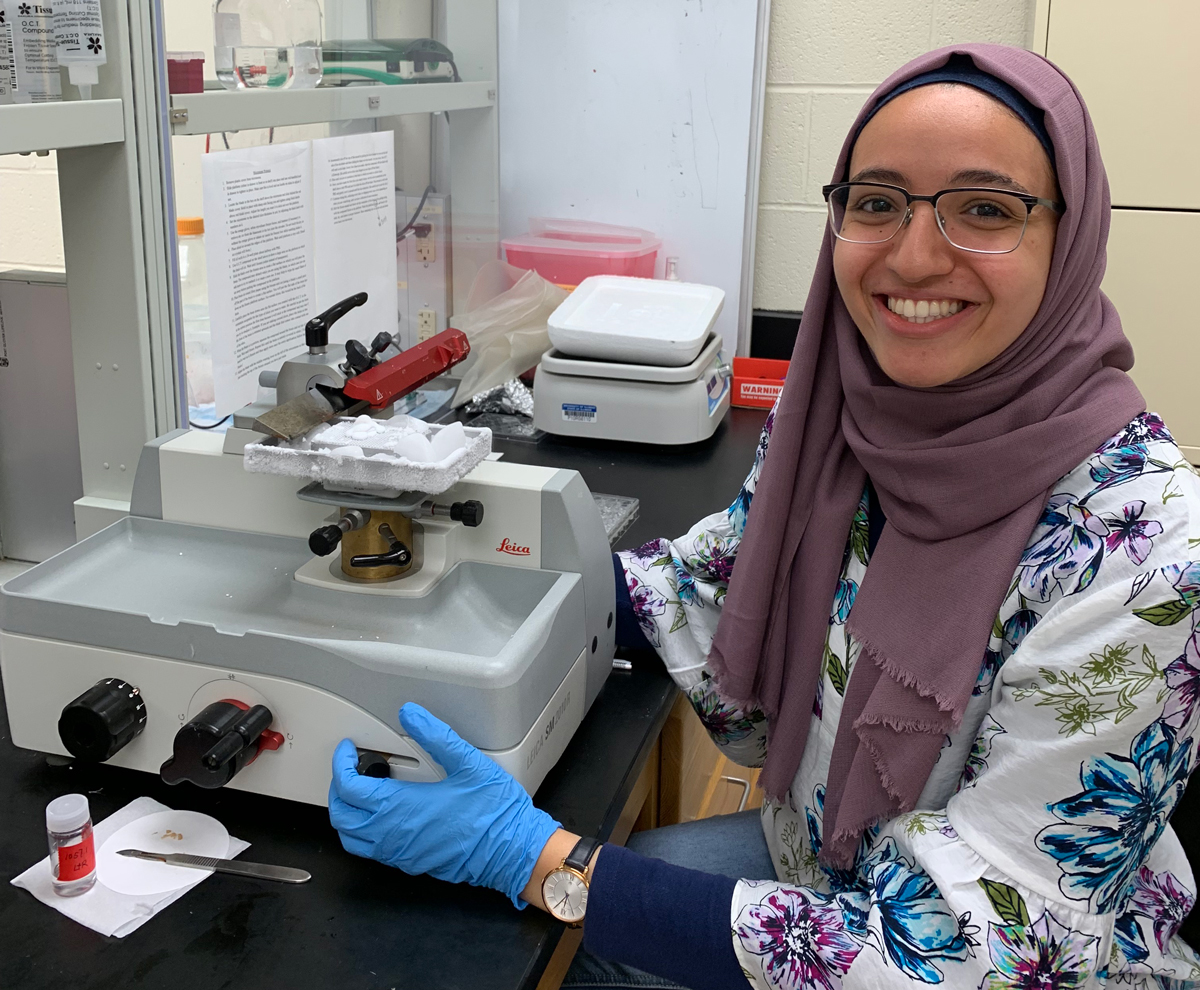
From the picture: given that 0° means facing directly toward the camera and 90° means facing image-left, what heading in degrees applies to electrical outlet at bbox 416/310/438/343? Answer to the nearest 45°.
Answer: approximately 0°

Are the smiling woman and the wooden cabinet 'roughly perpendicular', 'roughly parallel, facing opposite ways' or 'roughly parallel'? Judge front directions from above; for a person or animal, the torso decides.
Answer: roughly perpendicular

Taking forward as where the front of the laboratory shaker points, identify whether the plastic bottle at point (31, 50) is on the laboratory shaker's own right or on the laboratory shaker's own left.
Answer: on the laboratory shaker's own right

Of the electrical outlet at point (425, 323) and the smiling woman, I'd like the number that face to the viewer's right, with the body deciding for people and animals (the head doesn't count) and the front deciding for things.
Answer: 0

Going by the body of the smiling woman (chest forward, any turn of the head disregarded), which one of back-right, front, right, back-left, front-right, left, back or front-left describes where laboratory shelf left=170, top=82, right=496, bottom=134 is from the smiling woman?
right
